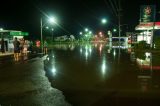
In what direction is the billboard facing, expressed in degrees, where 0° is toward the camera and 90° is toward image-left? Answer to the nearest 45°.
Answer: approximately 0°
